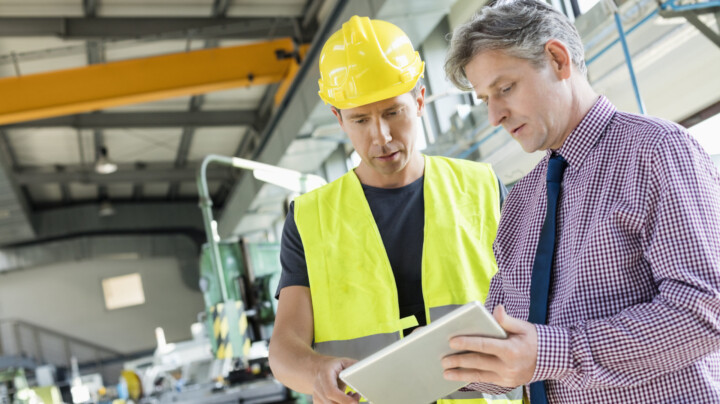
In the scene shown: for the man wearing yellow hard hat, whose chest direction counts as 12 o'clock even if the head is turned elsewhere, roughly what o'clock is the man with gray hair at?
The man with gray hair is roughly at 11 o'clock from the man wearing yellow hard hat.

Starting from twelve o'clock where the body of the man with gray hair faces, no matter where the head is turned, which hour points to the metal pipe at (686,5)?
The metal pipe is roughly at 5 o'clock from the man with gray hair.

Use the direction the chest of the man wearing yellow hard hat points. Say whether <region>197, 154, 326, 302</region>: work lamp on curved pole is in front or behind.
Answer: behind

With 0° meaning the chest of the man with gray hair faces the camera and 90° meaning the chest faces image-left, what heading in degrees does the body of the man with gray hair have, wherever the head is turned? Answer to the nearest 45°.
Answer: approximately 45°

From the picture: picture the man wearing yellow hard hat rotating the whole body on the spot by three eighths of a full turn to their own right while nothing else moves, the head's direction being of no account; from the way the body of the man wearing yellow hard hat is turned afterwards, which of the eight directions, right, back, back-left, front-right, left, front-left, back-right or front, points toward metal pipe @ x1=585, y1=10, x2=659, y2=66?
right

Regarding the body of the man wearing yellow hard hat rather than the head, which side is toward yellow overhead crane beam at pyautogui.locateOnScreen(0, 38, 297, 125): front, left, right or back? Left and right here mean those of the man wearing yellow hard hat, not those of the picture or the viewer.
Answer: back

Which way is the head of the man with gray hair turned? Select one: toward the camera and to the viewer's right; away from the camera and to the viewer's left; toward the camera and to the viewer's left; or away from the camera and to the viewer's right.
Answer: toward the camera and to the viewer's left

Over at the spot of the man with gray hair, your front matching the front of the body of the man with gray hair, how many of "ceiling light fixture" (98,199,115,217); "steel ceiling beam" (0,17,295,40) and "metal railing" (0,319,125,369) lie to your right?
3

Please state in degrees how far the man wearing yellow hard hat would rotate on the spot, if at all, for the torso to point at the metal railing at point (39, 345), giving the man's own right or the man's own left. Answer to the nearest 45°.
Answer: approximately 135° to the man's own right

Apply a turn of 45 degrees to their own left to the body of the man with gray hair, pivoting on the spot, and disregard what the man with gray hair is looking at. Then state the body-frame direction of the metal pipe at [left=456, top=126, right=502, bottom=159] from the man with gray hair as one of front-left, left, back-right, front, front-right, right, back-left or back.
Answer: back

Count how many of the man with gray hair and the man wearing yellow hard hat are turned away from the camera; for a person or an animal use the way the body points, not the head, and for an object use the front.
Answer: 0

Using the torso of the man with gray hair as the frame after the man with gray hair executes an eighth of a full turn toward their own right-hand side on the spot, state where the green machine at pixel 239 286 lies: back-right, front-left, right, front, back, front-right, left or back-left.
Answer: front-right

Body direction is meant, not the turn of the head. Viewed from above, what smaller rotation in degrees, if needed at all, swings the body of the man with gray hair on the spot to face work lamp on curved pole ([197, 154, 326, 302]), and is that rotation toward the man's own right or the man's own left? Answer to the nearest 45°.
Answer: approximately 90° to the man's own right

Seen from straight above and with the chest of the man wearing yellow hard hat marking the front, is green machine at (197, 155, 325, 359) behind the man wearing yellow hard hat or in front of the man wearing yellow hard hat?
behind

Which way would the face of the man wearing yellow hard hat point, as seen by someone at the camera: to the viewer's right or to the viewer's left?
to the viewer's right

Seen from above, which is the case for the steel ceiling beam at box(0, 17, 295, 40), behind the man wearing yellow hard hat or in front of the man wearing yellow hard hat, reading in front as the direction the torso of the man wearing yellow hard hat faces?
behind

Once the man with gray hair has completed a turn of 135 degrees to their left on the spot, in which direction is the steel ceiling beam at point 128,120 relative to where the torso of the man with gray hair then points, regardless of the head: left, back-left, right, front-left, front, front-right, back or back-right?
back-left

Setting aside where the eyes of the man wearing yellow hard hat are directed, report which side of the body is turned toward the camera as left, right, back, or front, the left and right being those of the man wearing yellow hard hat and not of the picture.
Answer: front

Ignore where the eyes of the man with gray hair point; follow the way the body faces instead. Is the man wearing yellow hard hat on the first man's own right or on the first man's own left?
on the first man's own right
